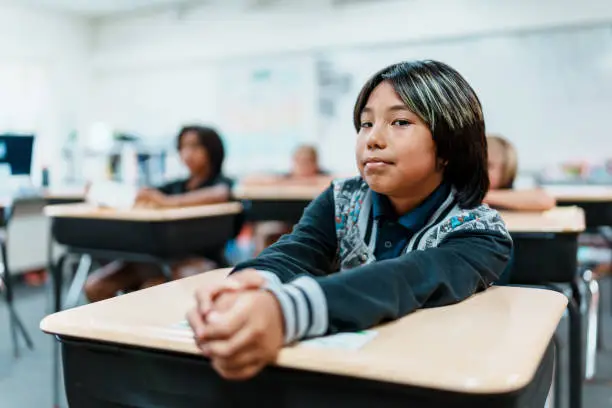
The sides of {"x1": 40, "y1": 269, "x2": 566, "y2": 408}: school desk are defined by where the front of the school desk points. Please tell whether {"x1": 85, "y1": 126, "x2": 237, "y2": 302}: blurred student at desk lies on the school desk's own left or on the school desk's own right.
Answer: on the school desk's own left

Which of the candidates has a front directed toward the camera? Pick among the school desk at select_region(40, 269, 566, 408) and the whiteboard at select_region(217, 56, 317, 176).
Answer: the whiteboard

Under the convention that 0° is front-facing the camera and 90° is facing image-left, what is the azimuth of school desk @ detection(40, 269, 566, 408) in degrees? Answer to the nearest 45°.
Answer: approximately 225°

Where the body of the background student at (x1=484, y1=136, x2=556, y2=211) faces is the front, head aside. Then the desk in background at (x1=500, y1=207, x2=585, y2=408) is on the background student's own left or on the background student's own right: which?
on the background student's own left

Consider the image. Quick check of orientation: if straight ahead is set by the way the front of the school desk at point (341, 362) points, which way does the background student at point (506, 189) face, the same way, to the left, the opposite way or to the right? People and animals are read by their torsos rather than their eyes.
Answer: the opposite way

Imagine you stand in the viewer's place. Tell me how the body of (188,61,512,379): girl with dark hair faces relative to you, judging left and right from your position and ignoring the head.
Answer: facing the viewer and to the left of the viewer

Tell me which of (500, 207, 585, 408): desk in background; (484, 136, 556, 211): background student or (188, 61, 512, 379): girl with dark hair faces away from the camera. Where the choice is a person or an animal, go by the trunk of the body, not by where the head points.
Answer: the desk in background

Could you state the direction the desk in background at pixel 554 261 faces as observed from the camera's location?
facing away from the viewer

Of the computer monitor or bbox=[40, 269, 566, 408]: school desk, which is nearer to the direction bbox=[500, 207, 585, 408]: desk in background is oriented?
the computer monitor

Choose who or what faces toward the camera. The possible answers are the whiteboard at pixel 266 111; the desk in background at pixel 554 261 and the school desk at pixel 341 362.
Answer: the whiteboard

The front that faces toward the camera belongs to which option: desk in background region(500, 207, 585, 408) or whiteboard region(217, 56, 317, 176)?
the whiteboard

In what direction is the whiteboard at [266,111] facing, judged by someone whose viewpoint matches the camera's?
facing the viewer

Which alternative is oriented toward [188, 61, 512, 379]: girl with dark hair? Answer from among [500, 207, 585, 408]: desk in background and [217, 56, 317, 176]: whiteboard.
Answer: the whiteboard

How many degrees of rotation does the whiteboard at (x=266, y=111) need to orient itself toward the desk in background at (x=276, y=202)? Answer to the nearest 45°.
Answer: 0° — it already faces it

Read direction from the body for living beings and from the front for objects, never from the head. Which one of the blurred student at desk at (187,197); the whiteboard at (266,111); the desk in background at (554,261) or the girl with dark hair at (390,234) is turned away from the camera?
the desk in background

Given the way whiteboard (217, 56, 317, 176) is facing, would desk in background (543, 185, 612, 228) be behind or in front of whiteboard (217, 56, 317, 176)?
in front

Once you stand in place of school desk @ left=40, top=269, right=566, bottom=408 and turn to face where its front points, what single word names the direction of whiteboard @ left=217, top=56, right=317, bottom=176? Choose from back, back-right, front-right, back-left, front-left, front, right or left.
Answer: front-left

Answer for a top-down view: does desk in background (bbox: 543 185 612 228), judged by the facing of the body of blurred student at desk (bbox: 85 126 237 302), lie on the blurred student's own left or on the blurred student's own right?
on the blurred student's own left
